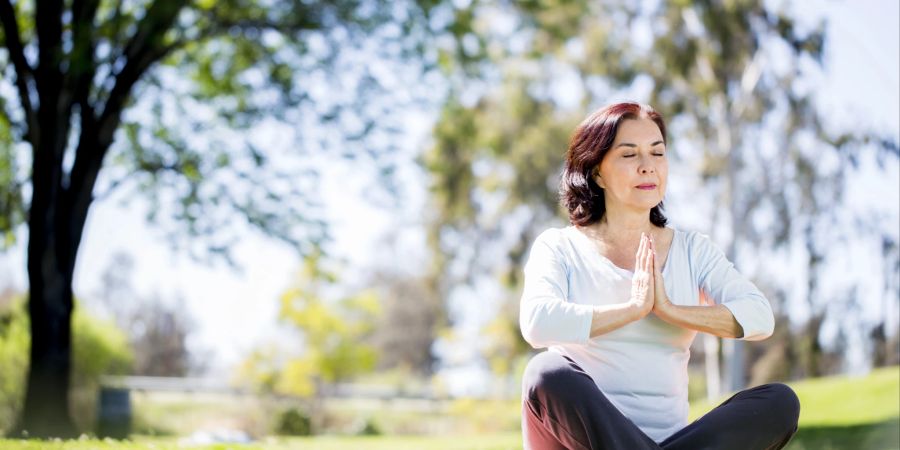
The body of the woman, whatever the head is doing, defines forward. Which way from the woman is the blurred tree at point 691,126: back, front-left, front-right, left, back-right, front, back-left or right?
back-left

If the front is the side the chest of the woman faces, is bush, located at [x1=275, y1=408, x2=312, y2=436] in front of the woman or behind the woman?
behind

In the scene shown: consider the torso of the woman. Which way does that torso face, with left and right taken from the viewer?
facing the viewer and to the right of the viewer

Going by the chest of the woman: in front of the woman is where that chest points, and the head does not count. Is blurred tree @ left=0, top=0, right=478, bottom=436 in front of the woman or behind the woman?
behind

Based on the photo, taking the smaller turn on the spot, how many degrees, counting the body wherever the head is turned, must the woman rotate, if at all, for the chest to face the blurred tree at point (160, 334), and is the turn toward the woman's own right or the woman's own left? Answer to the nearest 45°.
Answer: approximately 180°

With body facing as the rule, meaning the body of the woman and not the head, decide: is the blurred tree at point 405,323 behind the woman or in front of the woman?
behind
